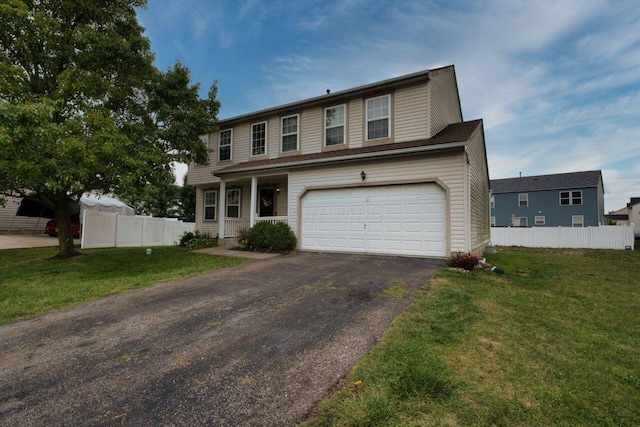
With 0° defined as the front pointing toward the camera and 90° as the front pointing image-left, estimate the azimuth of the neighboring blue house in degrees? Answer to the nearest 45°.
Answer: approximately 180°

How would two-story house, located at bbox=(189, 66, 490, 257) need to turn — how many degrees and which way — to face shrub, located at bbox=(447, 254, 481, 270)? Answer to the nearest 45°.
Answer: approximately 90° to its left

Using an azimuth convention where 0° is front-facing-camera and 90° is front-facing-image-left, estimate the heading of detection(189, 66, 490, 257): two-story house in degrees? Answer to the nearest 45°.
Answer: approximately 45°

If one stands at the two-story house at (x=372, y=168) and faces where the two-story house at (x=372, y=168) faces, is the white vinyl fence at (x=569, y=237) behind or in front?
behind

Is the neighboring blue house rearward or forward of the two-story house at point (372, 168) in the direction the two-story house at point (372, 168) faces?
rearward

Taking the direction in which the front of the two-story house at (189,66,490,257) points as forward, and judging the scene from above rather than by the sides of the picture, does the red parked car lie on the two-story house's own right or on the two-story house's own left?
on the two-story house's own right

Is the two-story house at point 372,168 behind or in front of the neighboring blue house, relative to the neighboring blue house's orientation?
behind

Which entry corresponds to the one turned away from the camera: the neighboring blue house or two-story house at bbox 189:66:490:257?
the neighboring blue house

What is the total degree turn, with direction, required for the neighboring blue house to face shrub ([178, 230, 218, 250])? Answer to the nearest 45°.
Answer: approximately 180°

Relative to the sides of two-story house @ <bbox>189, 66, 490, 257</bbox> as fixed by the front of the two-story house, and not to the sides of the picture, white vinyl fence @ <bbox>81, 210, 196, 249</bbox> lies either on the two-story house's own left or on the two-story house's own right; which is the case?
on the two-story house's own right

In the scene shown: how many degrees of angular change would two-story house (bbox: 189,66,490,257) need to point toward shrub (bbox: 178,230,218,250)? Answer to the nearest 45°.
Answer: approximately 45° to its right
